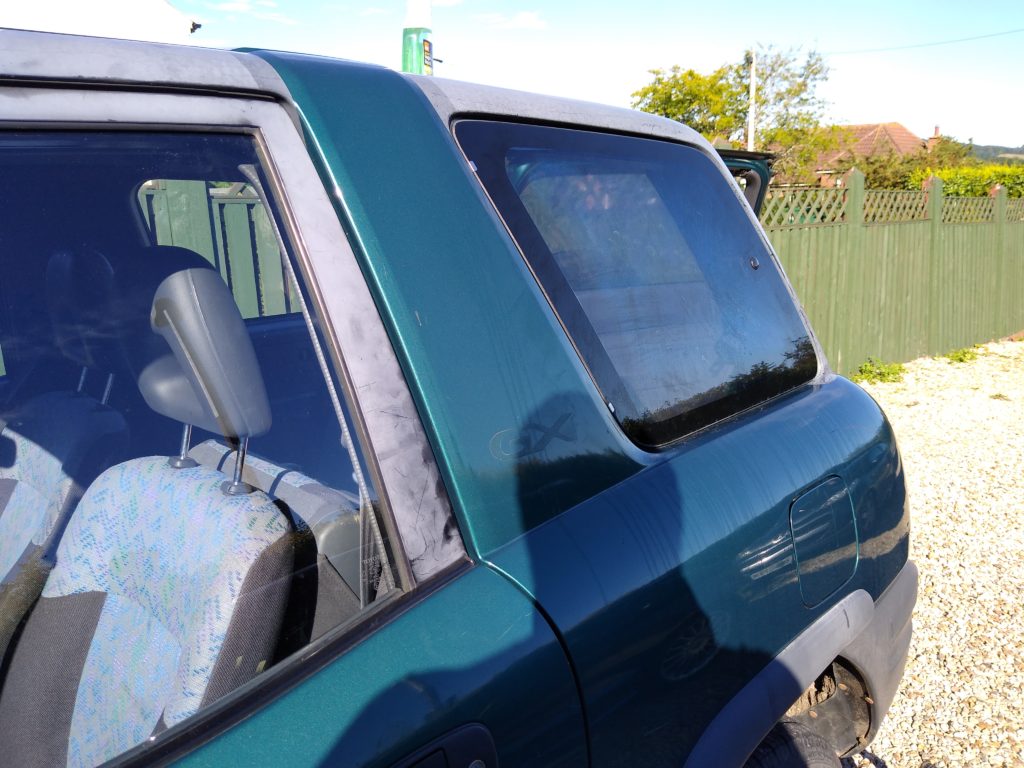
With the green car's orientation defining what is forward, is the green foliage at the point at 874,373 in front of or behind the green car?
behind

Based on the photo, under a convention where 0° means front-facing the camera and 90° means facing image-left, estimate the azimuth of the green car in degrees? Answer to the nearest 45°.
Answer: approximately 45°

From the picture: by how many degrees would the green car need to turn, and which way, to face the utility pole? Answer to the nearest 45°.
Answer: approximately 135° to its right
